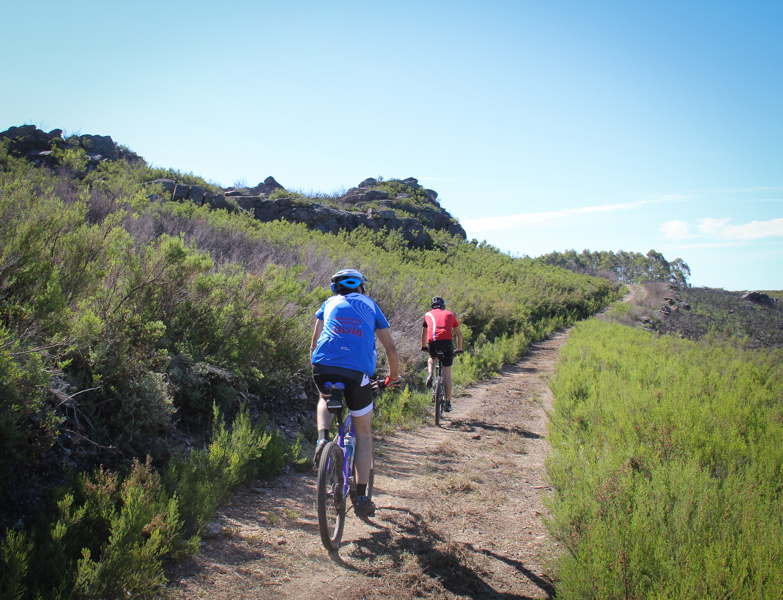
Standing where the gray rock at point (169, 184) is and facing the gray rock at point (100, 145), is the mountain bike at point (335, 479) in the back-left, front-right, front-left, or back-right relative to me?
back-left

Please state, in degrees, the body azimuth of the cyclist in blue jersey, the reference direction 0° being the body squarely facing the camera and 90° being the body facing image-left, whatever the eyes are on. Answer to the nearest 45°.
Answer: approximately 180°

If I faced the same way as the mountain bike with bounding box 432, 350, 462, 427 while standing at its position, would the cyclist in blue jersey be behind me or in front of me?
behind

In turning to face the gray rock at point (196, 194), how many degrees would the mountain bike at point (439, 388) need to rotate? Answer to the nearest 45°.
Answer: approximately 45° to its left

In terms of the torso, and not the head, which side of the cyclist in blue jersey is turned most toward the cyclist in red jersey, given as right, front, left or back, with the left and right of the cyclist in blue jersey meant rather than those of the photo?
front

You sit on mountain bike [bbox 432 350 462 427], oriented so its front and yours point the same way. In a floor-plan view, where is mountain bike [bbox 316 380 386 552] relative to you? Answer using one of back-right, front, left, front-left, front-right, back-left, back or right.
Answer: back

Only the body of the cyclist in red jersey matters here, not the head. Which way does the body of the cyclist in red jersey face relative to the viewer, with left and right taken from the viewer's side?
facing away from the viewer

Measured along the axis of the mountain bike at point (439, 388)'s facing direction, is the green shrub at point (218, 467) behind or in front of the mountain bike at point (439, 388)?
behind

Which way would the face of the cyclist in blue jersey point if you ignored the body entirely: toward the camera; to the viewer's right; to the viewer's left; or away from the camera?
away from the camera

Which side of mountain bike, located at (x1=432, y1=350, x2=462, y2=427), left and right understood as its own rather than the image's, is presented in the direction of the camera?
back
